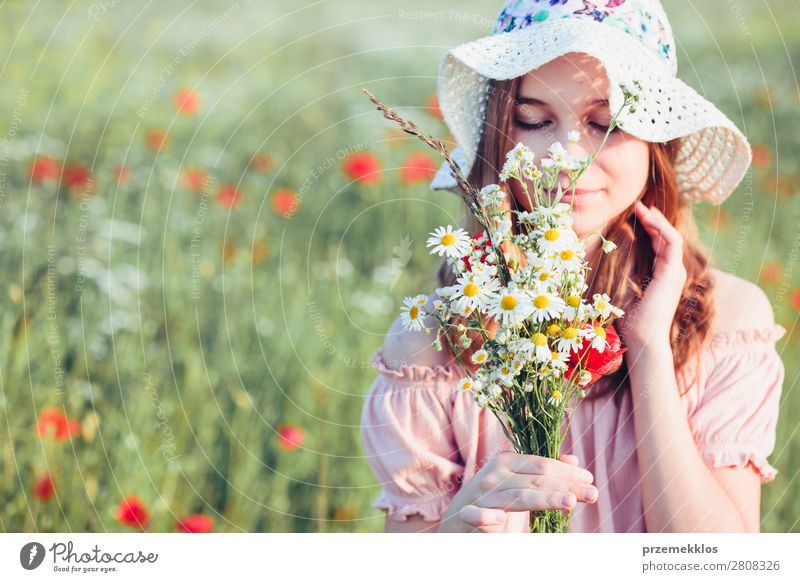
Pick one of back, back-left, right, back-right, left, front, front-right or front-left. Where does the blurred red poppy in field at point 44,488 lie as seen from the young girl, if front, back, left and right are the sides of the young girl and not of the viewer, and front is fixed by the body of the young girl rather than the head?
right

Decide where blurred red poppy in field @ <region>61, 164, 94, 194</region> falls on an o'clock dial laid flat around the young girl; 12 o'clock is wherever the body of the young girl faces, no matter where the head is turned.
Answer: The blurred red poppy in field is roughly at 4 o'clock from the young girl.

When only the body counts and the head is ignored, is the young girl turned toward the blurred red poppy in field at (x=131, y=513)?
no

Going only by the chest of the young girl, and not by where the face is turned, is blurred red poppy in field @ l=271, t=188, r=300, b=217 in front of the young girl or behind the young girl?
behind

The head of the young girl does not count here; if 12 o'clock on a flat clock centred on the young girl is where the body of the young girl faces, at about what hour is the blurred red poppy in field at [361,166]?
The blurred red poppy in field is roughly at 5 o'clock from the young girl.

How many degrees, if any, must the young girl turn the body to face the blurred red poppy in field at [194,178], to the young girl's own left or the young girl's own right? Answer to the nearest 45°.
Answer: approximately 135° to the young girl's own right

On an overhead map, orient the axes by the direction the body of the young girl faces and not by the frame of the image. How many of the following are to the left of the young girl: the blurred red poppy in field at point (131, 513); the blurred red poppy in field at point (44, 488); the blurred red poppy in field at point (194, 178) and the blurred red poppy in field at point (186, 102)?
0

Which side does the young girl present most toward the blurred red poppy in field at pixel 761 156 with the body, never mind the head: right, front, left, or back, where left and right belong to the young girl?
back

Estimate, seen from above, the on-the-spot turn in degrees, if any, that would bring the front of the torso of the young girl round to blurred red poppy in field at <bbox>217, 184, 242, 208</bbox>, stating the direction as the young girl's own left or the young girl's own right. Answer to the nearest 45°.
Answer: approximately 135° to the young girl's own right

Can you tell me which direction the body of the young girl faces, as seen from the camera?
toward the camera

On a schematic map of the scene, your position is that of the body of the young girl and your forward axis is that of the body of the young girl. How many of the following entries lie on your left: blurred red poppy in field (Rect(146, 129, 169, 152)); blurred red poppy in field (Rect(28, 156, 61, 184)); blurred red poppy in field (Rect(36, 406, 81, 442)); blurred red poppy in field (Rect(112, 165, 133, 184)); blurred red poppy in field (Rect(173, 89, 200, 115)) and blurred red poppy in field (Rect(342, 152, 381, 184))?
0

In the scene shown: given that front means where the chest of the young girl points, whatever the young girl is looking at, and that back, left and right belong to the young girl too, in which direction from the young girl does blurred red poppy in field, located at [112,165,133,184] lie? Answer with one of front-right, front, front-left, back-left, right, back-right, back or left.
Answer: back-right

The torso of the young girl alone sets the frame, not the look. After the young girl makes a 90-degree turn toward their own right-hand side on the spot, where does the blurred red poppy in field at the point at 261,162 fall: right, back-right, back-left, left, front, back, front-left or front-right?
front-right

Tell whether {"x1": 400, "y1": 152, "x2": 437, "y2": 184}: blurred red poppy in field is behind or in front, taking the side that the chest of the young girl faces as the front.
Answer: behind

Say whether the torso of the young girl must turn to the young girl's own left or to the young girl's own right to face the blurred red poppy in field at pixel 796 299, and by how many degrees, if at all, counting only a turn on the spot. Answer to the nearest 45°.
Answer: approximately 135° to the young girl's own left
